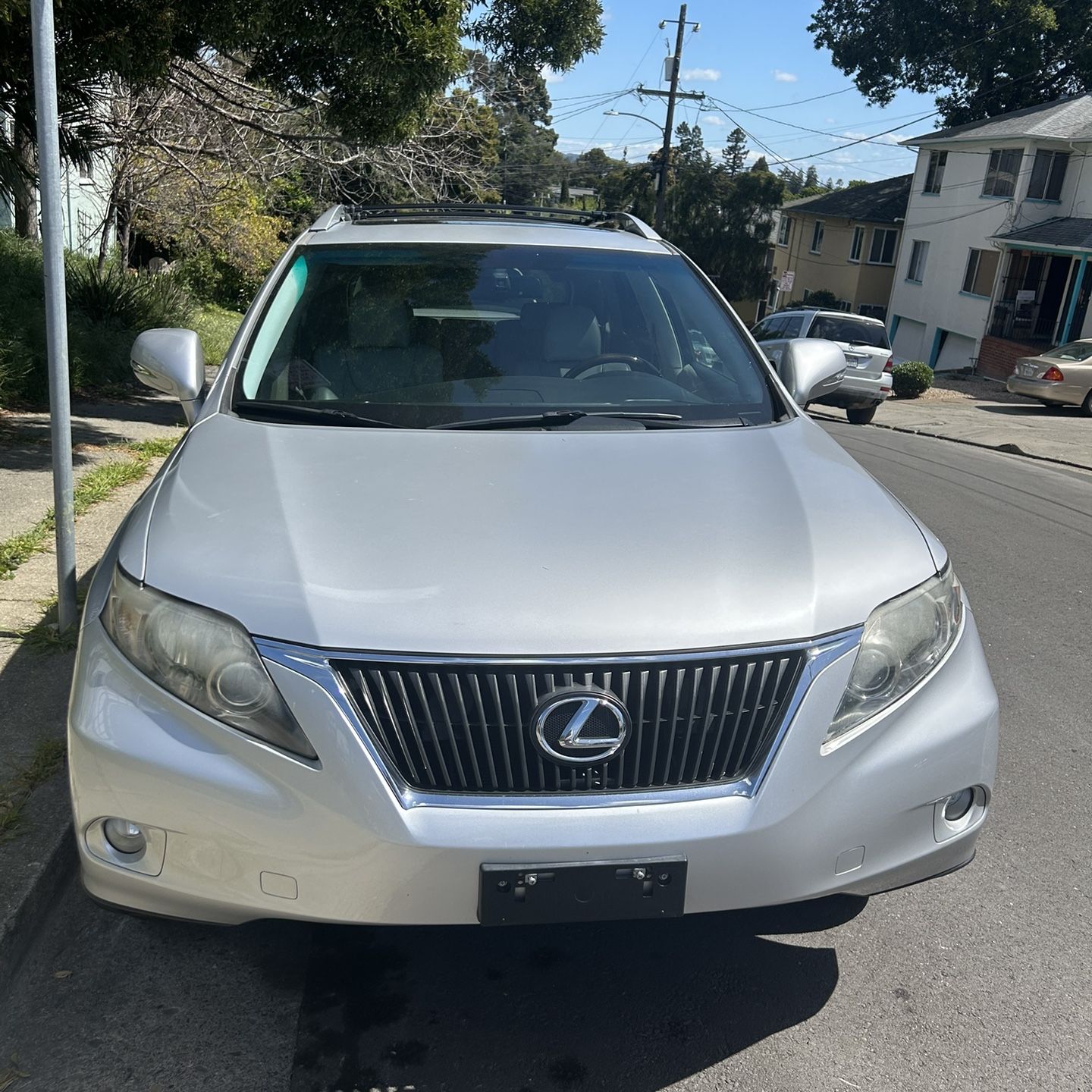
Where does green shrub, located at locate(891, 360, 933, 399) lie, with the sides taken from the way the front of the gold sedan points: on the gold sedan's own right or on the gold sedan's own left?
on the gold sedan's own left

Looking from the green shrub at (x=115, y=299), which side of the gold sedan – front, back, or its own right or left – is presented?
back

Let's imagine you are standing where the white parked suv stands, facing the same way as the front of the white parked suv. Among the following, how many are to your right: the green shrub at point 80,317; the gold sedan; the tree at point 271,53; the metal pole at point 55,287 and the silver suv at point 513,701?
1

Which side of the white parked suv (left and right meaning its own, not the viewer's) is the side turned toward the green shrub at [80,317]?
left

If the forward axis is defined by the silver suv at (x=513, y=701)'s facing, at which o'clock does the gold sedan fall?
The gold sedan is roughly at 7 o'clock from the silver suv.

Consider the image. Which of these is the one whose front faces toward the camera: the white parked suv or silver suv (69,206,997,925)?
the silver suv

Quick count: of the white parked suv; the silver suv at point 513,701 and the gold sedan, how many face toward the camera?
1

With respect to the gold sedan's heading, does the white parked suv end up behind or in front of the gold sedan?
behind

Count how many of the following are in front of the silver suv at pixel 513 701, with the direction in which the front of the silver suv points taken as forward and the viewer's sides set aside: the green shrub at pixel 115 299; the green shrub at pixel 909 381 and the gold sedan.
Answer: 0

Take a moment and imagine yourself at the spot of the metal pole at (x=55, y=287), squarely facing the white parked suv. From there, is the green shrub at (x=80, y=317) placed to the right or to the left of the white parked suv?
left

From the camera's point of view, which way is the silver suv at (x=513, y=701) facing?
toward the camera

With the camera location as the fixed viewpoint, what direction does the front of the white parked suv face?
facing away from the viewer and to the left of the viewer

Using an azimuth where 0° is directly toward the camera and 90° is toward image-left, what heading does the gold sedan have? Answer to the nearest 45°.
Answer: approximately 225°

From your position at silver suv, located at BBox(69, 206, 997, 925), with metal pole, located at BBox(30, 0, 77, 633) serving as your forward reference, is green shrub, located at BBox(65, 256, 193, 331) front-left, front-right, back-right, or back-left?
front-right

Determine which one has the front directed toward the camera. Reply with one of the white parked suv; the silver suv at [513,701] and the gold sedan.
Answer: the silver suv

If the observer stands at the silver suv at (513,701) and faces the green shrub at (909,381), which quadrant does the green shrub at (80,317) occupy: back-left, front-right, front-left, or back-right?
front-left

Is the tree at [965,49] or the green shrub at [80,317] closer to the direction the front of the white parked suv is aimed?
the tree

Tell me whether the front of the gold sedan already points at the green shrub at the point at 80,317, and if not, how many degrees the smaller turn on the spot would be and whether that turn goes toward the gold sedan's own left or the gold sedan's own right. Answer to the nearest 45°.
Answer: approximately 180°
